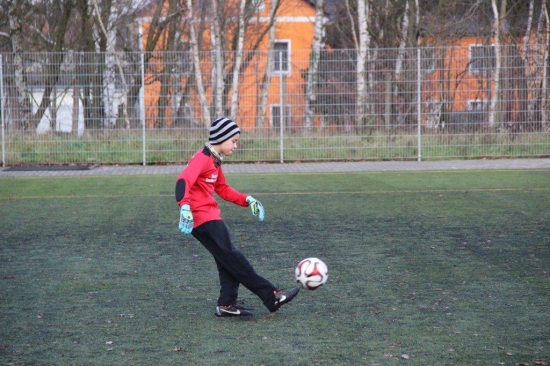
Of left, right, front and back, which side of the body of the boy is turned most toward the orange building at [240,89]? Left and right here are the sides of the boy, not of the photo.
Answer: left

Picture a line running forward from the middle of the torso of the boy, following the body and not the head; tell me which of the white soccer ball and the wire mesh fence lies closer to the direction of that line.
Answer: the white soccer ball

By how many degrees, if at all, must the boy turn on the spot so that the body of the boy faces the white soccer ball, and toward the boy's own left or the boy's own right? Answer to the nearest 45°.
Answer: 0° — they already face it

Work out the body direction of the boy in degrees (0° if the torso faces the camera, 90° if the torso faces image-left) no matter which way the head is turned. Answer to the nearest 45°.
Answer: approximately 270°

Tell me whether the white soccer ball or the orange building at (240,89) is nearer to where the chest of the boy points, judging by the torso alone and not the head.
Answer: the white soccer ball

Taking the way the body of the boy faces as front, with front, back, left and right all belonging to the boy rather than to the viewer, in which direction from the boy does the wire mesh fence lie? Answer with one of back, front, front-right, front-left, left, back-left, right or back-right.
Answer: left
